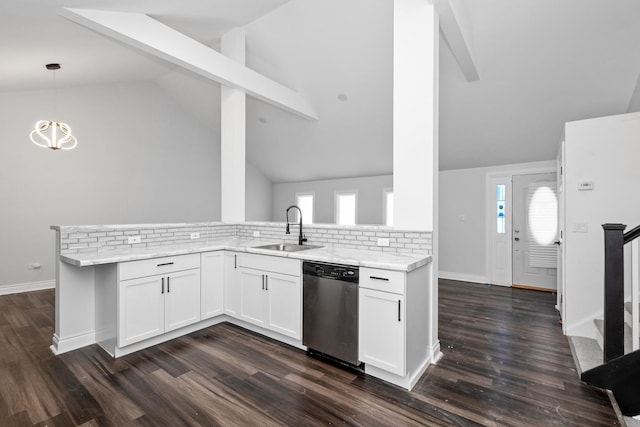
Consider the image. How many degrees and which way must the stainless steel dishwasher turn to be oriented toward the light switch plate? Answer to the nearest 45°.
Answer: approximately 135° to its left

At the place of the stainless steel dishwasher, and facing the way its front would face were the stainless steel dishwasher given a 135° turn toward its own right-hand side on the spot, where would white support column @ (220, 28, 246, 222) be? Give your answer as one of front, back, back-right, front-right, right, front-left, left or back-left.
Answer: front-left

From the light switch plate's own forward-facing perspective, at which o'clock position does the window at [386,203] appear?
The window is roughly at 4 o'clock from the light switch plate.

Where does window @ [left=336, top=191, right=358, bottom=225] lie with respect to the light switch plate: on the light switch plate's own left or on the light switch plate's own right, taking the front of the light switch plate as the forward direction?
on the light switch plate's own right

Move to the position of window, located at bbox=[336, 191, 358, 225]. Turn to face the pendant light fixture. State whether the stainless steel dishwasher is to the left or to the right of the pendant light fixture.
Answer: left

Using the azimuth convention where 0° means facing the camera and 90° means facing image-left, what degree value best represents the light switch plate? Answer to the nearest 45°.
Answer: approximately 0°

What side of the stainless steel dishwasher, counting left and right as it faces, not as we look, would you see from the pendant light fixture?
right

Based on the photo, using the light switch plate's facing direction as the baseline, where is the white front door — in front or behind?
behind

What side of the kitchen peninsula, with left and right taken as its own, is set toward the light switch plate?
left

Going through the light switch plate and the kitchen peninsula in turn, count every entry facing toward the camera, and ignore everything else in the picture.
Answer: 2

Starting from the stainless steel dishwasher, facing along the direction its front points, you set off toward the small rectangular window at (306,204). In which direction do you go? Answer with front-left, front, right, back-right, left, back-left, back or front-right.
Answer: back-right
